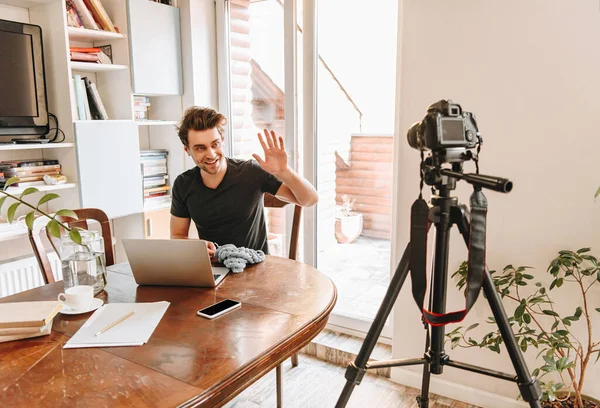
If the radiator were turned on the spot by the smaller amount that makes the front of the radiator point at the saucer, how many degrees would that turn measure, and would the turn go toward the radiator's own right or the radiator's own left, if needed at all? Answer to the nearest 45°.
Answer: approximately 45° to the radiator's own right

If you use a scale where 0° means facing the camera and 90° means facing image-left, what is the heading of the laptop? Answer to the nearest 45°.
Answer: approximately 225°

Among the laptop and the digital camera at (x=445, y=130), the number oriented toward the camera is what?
0

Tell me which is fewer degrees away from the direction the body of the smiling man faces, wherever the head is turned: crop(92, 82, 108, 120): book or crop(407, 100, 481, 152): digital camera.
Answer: the digital camera

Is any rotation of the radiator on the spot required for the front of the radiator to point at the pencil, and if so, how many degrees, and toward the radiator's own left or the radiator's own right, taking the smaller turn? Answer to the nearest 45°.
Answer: approximately 45° to the radiator's own right

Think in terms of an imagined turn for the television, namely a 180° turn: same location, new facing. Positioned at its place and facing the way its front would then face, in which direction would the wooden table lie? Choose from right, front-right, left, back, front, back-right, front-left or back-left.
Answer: back-left

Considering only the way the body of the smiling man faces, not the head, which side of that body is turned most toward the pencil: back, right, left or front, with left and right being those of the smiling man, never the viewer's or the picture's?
front

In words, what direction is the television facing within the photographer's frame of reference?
facing the viewer and to the right of the viewer

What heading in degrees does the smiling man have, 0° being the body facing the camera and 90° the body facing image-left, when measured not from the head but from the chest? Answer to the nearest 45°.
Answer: approximately 0°

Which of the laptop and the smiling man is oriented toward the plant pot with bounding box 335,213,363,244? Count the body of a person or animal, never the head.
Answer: the laptop
